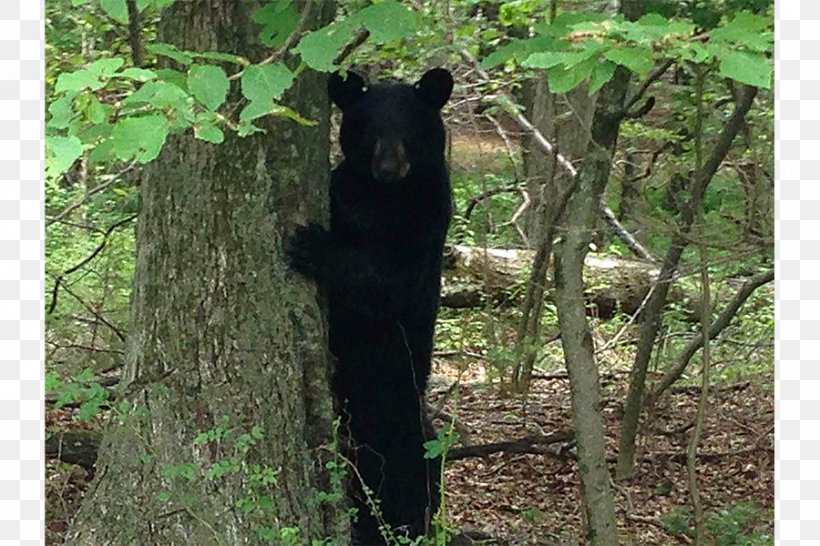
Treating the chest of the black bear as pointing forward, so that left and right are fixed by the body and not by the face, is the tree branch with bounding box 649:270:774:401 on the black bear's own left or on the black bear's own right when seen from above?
on the black bear's own left

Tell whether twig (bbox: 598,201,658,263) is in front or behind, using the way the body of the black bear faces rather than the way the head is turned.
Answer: behind

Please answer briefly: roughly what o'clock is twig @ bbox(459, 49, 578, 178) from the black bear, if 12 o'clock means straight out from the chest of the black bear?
The twig is roughly at 7 o'clock from the black bear.

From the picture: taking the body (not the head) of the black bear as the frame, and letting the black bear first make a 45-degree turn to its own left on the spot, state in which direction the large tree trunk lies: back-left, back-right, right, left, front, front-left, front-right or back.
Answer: right

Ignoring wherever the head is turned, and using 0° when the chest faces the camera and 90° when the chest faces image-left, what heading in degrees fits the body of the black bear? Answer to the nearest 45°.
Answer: approximately 0°
